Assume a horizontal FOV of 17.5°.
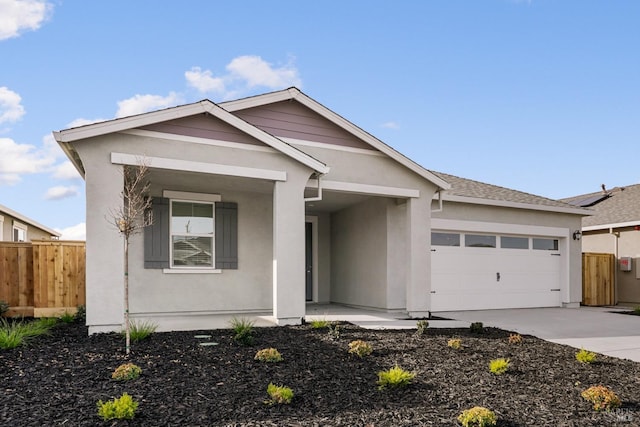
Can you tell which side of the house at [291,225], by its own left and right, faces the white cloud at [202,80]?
back

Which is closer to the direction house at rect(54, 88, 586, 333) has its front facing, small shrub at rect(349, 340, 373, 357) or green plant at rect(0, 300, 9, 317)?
the small shrub

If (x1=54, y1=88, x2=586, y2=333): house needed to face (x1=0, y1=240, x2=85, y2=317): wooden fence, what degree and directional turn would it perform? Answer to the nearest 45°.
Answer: approximately 135° to its right

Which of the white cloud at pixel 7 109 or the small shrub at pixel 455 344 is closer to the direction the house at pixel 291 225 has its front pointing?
the small shrub

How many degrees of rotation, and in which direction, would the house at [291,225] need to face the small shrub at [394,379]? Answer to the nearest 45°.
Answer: approximately 45° to its right

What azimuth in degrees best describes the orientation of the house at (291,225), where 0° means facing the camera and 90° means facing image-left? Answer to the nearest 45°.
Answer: approximately 315°

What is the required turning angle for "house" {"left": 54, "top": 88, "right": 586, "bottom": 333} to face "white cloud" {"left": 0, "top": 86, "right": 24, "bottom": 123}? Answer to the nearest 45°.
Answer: approximately 135° to its right

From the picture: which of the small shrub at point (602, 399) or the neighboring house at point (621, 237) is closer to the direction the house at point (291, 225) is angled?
the small shrub

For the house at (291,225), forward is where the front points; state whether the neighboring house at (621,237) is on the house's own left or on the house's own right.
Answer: on the house's own left
